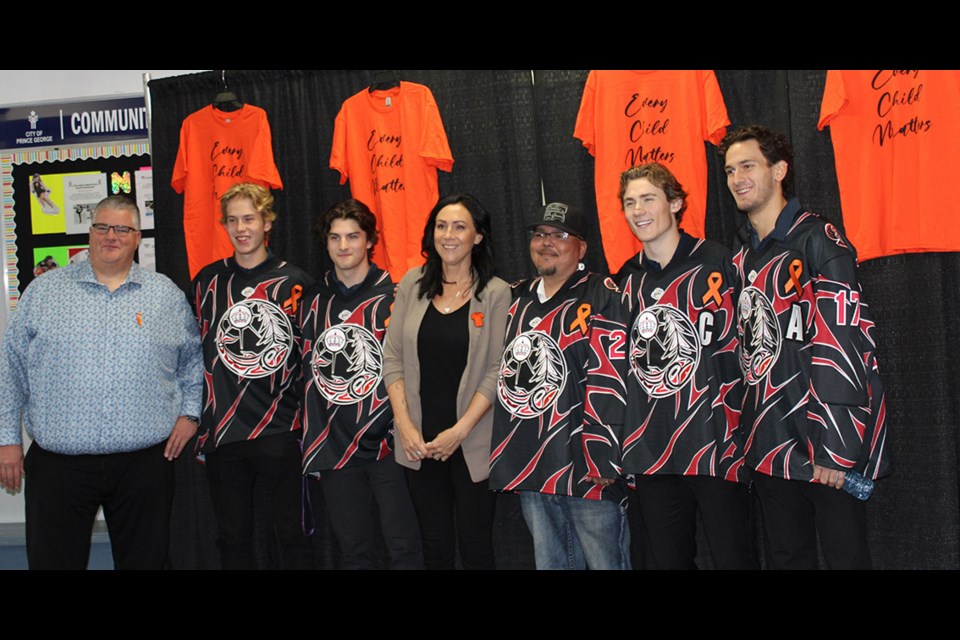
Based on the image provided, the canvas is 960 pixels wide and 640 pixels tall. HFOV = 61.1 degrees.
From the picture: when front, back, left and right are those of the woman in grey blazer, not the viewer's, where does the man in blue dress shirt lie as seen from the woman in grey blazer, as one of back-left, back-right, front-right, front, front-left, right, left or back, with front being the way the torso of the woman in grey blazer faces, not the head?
right

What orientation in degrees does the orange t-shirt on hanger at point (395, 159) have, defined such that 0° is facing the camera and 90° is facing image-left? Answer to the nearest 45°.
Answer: approximately 0°

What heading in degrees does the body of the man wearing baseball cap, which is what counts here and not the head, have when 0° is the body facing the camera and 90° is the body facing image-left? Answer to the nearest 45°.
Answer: approximately 45°

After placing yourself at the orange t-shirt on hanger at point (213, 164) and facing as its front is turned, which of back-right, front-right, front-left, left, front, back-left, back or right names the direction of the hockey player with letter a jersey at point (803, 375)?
front-left

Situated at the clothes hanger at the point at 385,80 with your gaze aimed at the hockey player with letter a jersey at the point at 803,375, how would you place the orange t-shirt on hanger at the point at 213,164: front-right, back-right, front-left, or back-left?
back-right

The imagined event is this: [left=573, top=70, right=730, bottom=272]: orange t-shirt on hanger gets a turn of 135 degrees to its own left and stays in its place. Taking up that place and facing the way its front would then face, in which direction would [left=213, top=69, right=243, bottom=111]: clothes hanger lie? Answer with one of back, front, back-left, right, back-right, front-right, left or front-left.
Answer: back-left

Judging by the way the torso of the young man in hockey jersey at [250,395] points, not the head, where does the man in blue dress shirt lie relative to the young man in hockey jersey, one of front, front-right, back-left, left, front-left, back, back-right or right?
right

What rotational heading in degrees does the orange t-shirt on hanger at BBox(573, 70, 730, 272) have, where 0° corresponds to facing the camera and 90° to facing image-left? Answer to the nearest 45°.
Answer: approximately 0°

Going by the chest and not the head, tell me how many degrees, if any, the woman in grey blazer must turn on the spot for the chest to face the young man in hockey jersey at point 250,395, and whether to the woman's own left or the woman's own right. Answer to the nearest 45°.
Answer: approximately 135° to the woman's own right

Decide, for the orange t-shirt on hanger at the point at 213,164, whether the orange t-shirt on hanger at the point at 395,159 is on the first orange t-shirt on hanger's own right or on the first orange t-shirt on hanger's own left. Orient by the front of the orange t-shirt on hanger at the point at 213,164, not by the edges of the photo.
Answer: on the first orange t-shirt on hanger's own left
